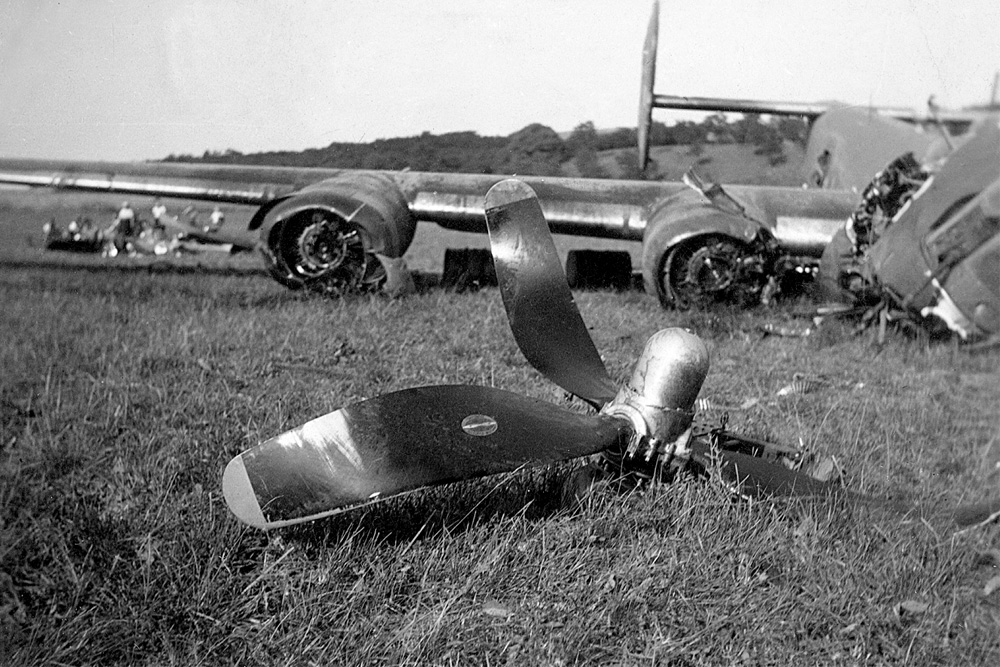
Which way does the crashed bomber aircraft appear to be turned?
toward the camera

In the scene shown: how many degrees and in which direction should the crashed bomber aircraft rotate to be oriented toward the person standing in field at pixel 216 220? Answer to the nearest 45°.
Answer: approximately 135° to its right

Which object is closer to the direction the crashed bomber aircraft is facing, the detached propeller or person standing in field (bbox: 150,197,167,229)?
the detached propeller

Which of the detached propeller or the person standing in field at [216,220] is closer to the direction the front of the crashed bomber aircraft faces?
the detached propeller

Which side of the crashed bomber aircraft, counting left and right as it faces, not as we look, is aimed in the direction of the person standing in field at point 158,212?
right

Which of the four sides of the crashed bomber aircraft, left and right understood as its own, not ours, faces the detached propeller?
front
